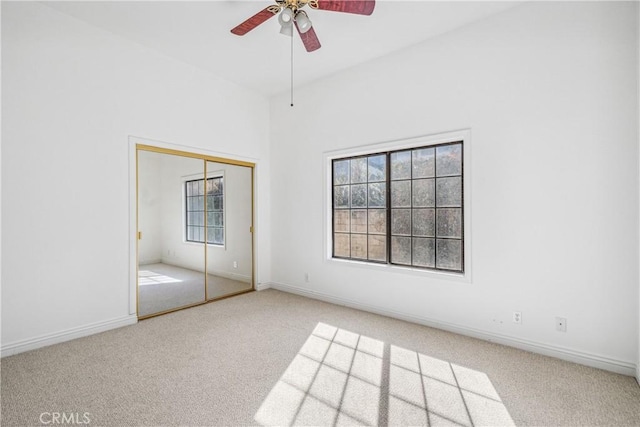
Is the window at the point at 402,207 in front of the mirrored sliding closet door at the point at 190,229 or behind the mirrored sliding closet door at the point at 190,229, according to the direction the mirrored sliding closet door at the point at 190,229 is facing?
in front

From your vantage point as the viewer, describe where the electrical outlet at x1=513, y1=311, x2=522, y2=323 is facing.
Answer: facing the viewer

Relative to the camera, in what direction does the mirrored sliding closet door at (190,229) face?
facing the viewer and to the right of the viewer

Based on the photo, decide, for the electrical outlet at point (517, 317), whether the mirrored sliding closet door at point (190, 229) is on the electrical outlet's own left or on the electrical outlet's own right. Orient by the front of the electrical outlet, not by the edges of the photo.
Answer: on the electrical outlet's own right

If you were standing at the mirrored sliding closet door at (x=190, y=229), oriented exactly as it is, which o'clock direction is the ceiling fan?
The ceiling fan is roughly at 1 o'clock from the mirrored sliding closet door.

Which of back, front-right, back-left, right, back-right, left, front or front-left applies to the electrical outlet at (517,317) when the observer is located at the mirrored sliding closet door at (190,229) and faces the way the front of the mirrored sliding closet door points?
front

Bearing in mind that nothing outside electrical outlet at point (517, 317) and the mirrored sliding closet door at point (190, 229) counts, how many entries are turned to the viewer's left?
0
